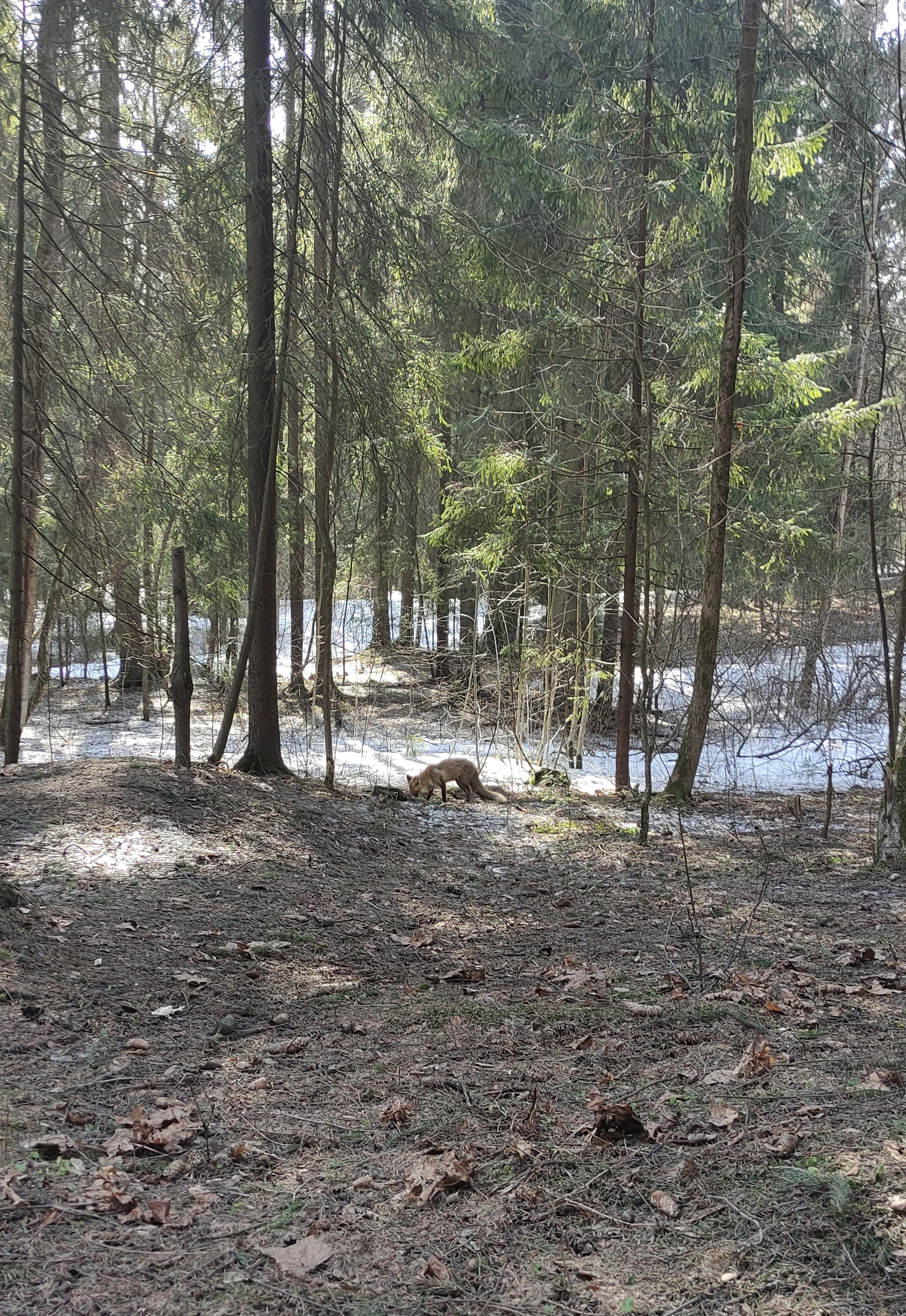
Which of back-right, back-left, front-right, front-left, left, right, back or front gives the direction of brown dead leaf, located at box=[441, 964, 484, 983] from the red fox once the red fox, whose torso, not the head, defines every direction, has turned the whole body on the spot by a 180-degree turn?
right

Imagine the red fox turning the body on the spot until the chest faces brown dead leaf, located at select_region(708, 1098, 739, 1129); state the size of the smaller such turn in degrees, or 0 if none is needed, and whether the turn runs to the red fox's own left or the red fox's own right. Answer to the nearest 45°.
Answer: approximately 90° to the red fox's own left

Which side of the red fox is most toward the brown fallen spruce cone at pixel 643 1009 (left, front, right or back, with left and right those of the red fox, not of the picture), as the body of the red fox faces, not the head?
left

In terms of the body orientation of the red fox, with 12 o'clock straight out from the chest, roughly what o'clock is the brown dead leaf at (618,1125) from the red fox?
The brown dead leaf is roughly at 9 o'clock from the red fox.

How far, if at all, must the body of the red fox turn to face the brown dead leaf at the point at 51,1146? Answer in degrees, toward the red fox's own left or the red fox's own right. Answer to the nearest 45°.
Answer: approximately 90° to the red fox's own left

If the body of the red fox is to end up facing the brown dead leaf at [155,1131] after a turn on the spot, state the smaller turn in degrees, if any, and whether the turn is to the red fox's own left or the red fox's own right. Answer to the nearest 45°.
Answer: approximately 90° to the red fox's own left

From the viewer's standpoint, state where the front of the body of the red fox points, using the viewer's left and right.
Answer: facing to the left of the viewer

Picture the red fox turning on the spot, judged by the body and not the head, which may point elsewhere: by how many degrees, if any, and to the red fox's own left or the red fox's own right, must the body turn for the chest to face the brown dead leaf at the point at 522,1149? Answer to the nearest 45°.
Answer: approximately 90° to the red fox's own left

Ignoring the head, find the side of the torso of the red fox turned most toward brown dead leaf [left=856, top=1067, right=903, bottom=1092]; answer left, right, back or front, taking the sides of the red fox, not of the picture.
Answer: left
